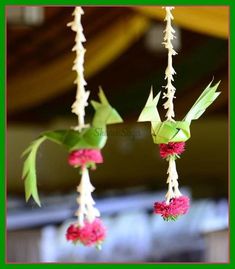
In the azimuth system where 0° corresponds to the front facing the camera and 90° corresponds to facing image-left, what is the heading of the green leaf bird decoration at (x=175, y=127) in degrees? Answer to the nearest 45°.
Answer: approximately 90°
